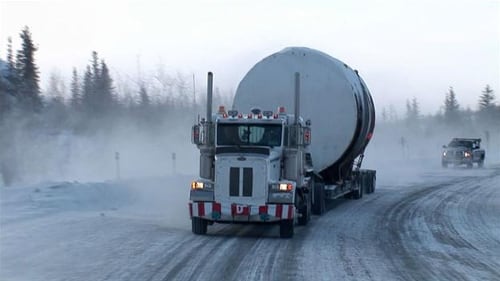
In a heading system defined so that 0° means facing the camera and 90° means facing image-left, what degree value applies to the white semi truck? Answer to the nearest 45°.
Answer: approximately 0°
